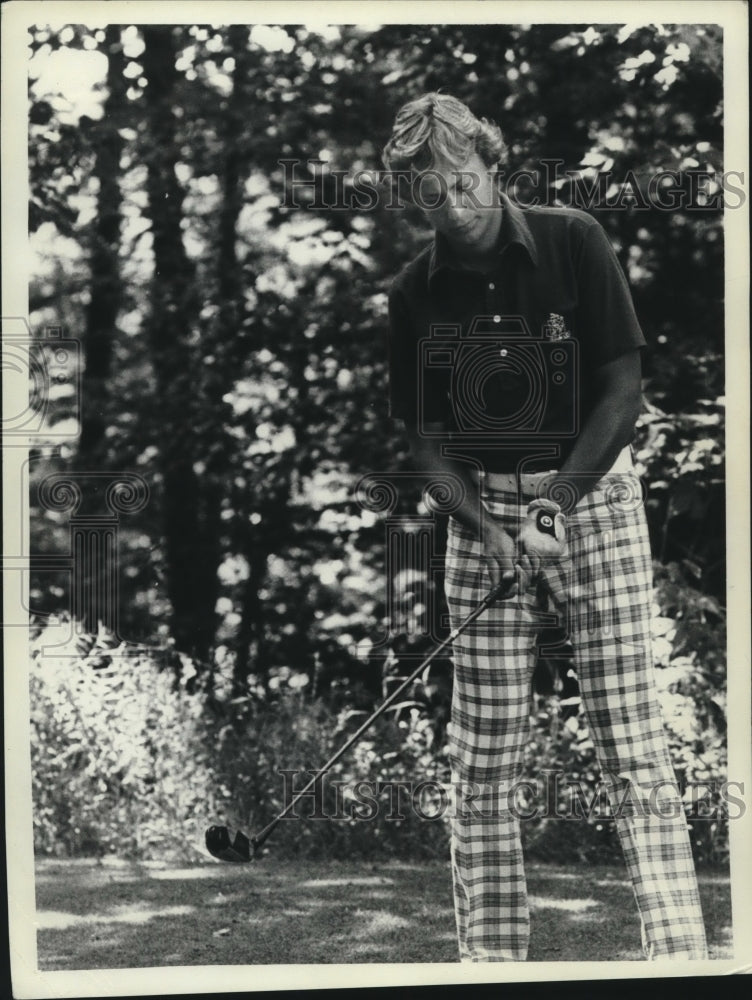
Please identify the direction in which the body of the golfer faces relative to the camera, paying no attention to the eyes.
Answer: toward the camera

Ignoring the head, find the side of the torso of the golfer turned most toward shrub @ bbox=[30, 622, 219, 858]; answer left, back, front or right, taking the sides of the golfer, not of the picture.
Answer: right

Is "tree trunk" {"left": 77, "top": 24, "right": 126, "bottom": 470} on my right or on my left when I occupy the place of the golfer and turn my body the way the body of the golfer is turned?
on my right
